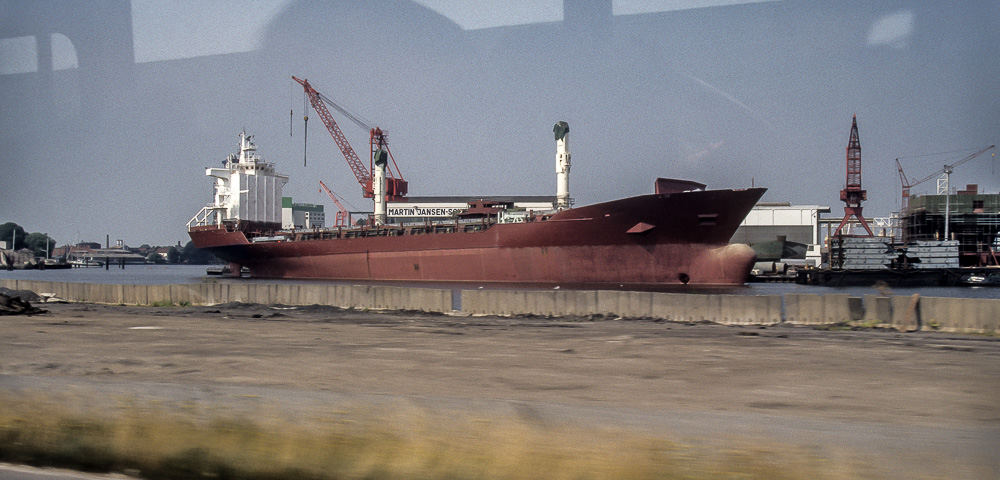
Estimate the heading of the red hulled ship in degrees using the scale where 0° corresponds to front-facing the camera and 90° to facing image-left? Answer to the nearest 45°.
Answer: approximately 315°
